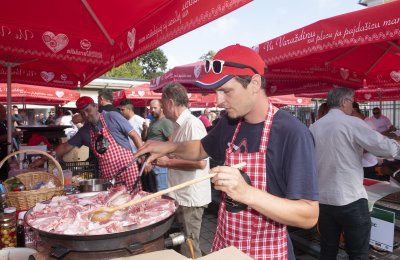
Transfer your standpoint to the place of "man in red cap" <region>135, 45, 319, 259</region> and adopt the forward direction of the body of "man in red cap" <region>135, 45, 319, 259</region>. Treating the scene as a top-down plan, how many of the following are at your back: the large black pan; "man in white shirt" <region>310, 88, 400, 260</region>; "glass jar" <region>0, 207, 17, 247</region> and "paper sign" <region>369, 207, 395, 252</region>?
2

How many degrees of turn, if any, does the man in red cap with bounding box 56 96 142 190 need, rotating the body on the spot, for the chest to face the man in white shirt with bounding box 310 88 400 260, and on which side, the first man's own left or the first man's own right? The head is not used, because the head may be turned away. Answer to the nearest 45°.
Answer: approximately 90° to the first man's own left

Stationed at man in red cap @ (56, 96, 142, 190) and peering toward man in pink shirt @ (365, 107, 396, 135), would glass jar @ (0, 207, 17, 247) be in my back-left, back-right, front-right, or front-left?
back-right

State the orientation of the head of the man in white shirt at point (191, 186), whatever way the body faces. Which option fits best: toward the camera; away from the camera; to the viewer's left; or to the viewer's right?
to the viewer's left

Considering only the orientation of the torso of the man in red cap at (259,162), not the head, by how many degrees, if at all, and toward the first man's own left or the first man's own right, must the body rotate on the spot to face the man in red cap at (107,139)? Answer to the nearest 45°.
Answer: approximately 90° to the first man's own right

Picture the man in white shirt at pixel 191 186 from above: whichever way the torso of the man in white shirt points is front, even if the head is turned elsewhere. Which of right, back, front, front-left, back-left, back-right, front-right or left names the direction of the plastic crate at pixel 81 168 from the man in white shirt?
front-right

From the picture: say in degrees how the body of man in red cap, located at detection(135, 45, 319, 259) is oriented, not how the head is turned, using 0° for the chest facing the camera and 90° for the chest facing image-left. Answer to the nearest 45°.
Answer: approximately 45°

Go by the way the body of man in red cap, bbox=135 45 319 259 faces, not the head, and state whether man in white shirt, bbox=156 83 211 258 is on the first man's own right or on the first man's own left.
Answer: on the first man's own right

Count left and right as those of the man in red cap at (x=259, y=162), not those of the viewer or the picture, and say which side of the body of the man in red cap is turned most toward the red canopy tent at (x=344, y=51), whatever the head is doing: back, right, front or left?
back

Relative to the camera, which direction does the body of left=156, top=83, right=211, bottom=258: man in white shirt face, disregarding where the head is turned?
to the viewer's left
